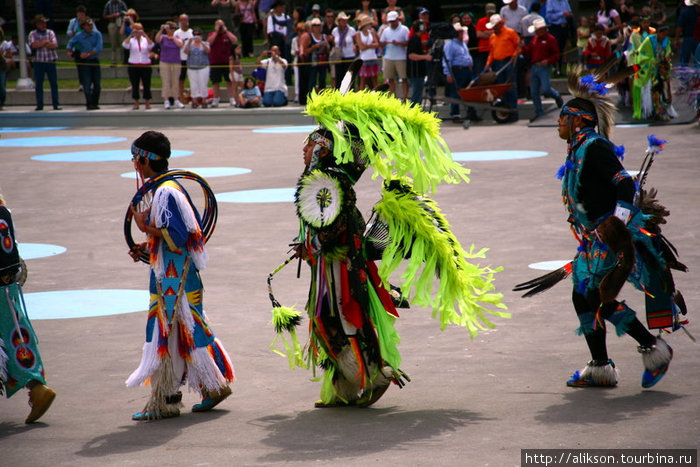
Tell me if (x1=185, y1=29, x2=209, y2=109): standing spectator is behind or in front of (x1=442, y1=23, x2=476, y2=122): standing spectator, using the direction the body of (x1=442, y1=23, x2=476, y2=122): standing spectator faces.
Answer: behind

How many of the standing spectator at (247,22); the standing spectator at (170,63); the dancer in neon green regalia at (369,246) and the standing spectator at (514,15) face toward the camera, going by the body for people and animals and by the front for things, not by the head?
3

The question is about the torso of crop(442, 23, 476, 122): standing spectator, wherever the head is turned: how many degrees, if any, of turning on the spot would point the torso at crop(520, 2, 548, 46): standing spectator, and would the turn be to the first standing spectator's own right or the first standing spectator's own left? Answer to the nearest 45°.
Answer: approximately 90° to the first standing spectator's own left

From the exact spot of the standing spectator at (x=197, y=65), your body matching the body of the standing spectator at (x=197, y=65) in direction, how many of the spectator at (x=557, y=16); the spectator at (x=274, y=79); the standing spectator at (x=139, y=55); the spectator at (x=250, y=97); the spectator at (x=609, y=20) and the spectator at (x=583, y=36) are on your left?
5

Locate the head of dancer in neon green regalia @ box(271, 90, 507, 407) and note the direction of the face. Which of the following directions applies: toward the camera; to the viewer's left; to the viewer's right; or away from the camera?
to the viewer's left

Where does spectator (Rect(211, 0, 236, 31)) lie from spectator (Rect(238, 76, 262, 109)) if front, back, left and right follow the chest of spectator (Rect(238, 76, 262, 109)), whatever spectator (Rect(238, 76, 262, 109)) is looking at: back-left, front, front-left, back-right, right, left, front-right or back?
back

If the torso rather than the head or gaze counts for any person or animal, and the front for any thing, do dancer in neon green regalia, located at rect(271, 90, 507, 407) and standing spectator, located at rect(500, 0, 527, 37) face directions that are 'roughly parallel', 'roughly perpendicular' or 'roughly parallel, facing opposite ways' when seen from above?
roughly perpendicular

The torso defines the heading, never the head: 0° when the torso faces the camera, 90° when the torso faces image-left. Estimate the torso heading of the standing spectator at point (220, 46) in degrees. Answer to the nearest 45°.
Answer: approximately 0°

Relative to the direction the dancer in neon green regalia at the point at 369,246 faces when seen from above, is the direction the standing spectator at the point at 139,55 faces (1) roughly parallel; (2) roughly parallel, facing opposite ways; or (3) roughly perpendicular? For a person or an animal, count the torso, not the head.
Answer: roughly perpendicular
